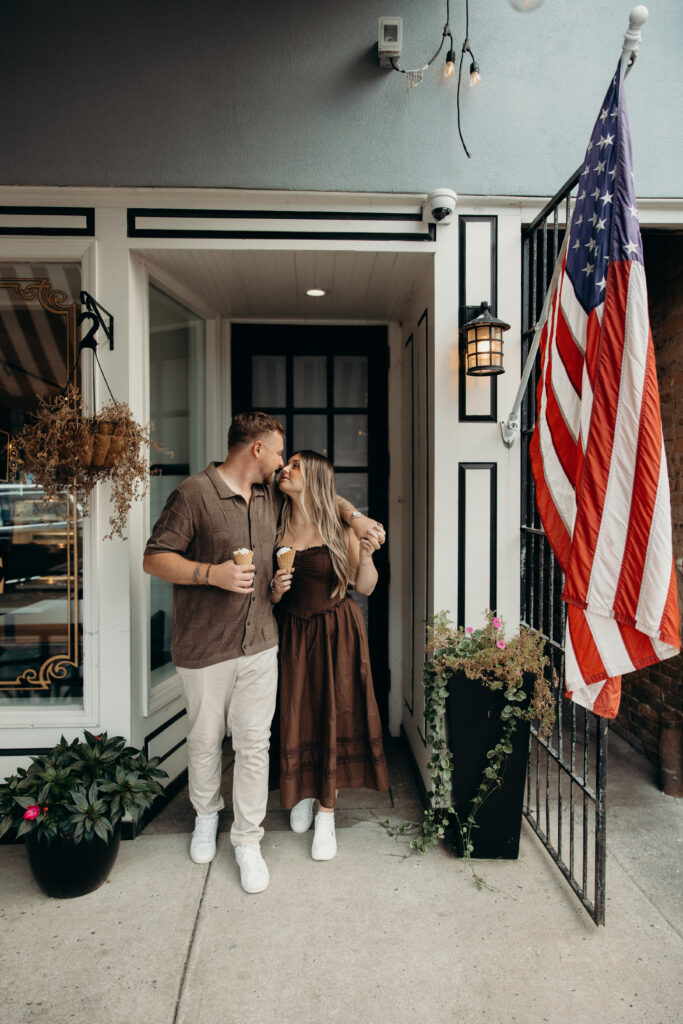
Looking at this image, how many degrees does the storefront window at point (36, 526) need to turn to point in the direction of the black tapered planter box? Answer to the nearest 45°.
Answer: approximately 45° to its left

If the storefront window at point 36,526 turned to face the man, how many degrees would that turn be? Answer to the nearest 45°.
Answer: approximately 45° to its left

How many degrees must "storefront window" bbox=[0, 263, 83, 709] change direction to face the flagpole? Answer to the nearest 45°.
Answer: approximately 45° to its left

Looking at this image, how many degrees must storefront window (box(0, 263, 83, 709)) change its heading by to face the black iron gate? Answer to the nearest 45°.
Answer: approximately 45° to its left

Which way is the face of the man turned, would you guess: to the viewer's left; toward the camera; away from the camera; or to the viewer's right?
to the viewer's right

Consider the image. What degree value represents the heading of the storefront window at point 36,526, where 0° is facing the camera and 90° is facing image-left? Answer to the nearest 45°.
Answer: approximately 0°

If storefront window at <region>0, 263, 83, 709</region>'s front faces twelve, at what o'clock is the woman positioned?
The woman is roughly at 10 o'clock from the storefront window.
